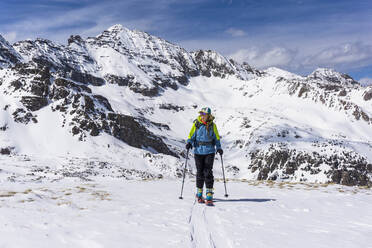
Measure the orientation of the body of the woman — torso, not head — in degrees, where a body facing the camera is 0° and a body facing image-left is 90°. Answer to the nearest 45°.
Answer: approximately 0°
